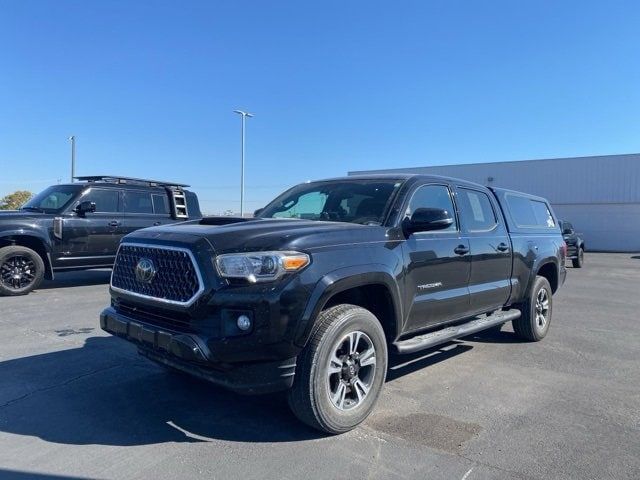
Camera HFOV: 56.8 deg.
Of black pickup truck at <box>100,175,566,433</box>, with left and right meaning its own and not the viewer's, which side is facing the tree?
right

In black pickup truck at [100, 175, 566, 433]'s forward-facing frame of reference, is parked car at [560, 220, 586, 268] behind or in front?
behind

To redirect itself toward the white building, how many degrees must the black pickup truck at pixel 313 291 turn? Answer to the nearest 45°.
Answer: approximately 180°

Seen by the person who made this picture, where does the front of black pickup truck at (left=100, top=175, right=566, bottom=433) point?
facing the viewer and to the left of the viewer

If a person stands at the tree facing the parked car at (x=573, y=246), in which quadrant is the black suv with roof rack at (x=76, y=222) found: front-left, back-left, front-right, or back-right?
front-right

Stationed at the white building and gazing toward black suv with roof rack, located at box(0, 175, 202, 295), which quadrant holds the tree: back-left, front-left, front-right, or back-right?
front-right
